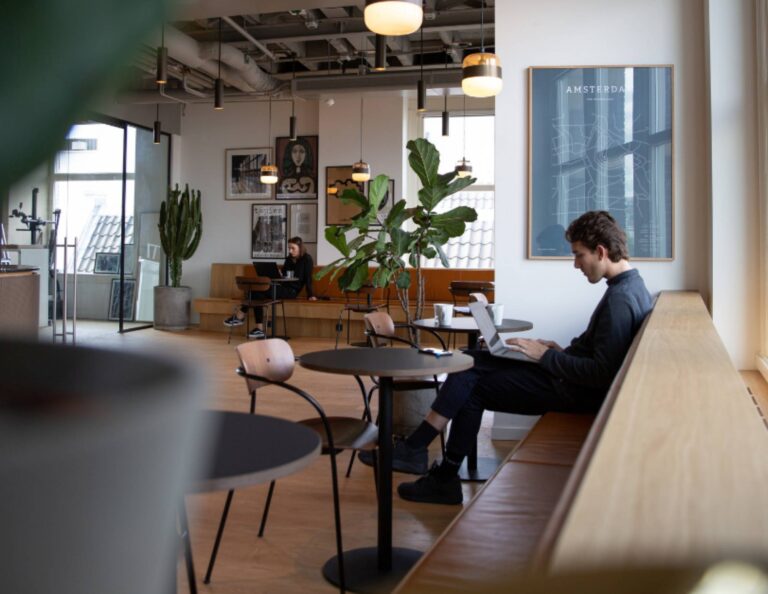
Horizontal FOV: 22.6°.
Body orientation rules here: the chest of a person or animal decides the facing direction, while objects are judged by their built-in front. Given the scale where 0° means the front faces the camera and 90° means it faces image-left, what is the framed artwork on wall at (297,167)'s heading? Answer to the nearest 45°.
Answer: approximately 0°

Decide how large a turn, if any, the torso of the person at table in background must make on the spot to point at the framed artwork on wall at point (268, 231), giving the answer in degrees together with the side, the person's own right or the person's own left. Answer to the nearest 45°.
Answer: approximately 135° to the person's own right

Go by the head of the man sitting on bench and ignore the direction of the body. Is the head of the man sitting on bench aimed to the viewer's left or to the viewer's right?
to the viewer's left

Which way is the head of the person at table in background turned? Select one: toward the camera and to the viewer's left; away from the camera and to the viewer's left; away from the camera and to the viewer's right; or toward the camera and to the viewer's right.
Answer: toward the camera and to the viewer's left

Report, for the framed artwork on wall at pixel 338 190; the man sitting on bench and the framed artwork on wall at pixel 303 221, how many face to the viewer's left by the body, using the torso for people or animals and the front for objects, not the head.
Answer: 1

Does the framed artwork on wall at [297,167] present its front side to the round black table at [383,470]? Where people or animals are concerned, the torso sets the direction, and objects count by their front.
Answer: yes

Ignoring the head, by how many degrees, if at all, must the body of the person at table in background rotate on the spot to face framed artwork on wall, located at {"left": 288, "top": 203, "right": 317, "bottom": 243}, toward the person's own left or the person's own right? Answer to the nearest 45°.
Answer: approximately 135° to the person's own right

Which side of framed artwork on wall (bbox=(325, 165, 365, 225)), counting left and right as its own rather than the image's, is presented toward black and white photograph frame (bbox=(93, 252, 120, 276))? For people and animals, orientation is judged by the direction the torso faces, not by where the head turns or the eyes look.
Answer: right

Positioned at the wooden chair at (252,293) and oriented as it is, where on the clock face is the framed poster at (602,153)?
The framed poster is roughly at 4 o'clock from the wooden chair.

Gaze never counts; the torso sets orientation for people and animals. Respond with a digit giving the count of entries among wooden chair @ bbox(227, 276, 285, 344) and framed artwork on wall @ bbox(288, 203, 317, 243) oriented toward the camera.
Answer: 1

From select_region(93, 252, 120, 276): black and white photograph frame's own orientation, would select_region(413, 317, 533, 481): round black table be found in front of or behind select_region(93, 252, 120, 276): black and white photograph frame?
in front

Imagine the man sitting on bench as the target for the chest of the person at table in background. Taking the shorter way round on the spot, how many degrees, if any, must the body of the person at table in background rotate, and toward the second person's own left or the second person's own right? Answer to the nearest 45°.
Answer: approximately 45° to the second person's own left
